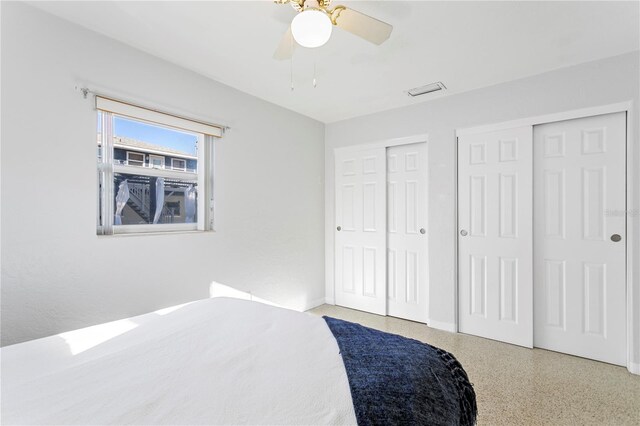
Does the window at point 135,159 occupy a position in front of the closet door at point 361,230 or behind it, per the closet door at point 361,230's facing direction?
in front

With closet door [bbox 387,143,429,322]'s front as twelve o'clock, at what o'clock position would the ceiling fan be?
The ceiling fan is roughly at 11 o'clock from the closet door.

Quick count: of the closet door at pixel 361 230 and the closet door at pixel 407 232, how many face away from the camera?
0

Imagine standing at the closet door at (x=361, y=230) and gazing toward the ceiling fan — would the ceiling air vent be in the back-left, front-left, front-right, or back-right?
front-left

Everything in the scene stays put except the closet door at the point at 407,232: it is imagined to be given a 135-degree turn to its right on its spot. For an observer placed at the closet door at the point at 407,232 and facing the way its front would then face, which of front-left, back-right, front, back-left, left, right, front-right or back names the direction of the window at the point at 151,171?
back-left

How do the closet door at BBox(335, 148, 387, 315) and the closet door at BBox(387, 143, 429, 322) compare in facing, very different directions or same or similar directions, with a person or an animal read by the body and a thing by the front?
same or similar directions

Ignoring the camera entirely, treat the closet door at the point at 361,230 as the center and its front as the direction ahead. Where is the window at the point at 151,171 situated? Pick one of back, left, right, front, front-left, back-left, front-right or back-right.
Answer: front

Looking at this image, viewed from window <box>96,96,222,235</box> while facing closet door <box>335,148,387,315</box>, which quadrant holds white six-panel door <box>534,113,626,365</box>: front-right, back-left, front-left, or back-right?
front-right

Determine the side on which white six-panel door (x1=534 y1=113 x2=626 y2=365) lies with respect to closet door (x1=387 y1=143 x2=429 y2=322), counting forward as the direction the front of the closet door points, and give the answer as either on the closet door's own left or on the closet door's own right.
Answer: on the closet door's own left

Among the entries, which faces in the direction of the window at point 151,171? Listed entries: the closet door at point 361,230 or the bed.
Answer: the closet door

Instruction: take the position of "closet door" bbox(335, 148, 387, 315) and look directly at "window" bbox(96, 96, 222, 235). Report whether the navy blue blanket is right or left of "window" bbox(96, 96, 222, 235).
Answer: left

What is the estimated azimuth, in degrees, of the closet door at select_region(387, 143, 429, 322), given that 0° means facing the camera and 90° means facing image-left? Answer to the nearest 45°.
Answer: approximately 45°

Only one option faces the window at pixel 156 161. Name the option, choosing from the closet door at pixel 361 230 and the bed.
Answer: the closet door

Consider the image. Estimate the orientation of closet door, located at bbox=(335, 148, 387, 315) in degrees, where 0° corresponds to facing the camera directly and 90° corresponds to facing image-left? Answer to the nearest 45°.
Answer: approximately 45°
